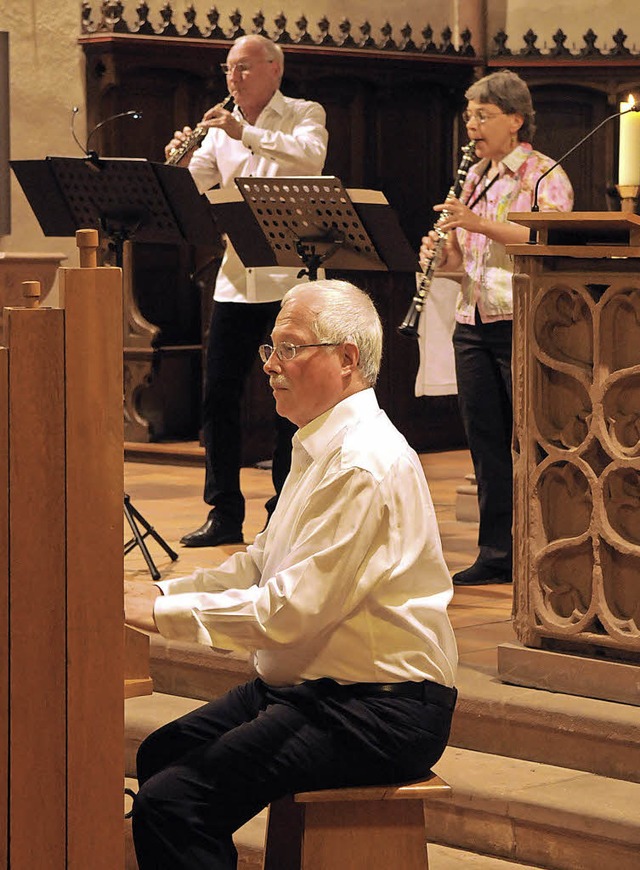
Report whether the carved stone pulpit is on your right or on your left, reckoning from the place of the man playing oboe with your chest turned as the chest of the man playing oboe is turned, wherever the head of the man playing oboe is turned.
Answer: on your left

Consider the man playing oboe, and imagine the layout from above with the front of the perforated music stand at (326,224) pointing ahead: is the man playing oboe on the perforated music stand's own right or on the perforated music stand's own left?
on the perforated music stand's own left

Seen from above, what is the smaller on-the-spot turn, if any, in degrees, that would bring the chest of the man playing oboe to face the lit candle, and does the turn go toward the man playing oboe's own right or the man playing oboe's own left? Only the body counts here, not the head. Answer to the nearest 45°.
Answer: approximately 90° to the man playing oboe's own left

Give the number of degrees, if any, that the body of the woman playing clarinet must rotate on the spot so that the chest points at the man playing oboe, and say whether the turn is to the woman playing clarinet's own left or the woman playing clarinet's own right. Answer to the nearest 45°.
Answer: approximately 90° to the woman playing clarinet's own right

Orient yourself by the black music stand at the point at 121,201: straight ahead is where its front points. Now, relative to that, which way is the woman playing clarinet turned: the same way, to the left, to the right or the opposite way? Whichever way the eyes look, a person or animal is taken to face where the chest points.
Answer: the opposite way

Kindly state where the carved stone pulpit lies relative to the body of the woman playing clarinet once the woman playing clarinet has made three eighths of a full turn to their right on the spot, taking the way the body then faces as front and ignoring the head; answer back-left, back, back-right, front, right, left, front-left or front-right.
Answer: back

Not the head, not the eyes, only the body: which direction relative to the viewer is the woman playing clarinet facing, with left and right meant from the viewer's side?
facing the viewer and to the left of the viewer

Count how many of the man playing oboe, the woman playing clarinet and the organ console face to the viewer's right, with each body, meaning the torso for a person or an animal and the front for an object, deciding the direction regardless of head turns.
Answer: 1

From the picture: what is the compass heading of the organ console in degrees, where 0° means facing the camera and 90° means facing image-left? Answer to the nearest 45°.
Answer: approximately 270°

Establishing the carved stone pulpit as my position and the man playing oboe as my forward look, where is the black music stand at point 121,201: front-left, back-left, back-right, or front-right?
front-left

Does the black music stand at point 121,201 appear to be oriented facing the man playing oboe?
yes

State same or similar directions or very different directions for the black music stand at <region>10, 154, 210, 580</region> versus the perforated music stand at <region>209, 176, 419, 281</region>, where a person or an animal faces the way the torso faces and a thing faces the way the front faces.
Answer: same or similar directions

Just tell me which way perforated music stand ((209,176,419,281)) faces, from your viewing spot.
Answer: facing away from the viewer and to the right of the viewer

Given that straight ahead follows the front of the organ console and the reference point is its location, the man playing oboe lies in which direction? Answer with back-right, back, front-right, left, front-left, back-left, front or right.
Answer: left

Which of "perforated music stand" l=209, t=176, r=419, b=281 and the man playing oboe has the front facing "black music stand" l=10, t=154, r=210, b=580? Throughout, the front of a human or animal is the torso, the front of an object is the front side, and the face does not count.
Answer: the man playing oboe
